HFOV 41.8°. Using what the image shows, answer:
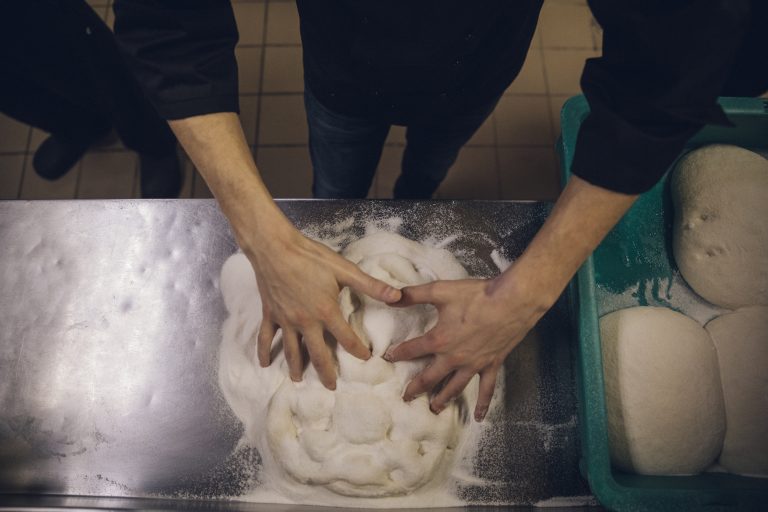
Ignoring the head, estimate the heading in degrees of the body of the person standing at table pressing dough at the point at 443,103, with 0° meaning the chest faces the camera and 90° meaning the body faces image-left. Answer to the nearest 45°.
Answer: approximately 0°
